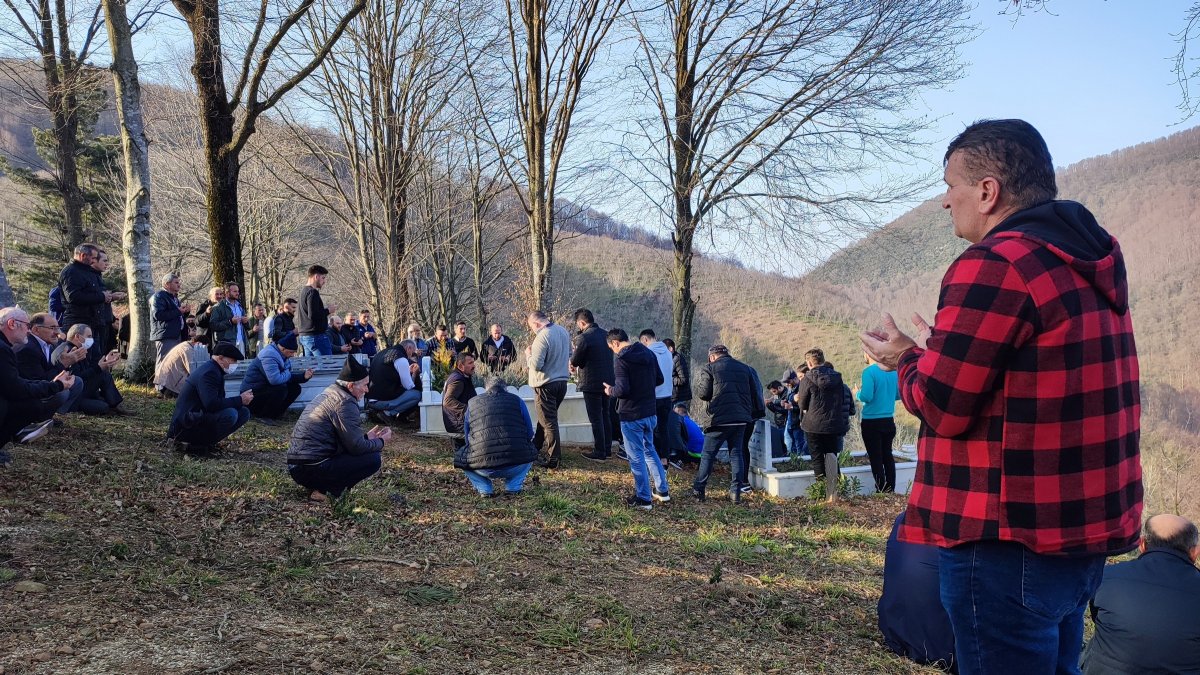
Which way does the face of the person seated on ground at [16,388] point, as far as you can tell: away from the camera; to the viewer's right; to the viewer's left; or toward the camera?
to the viewer's right

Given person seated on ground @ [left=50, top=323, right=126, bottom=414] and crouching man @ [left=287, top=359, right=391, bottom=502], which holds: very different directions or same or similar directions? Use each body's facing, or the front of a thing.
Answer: same or similar directions

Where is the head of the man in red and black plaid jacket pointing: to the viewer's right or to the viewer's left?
to the viewer's left

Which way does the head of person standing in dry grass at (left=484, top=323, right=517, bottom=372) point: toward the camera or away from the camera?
toward the camera

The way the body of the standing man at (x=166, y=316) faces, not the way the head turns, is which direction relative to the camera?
to the viewer's right

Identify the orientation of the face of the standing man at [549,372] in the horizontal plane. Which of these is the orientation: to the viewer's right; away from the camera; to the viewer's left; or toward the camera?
to the viewer's left

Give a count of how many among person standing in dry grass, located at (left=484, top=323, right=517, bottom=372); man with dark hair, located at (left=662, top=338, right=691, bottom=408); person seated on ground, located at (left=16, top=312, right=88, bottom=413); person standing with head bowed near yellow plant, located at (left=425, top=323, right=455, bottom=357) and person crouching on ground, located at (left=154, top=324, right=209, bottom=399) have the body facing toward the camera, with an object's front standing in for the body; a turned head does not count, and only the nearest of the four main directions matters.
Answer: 2

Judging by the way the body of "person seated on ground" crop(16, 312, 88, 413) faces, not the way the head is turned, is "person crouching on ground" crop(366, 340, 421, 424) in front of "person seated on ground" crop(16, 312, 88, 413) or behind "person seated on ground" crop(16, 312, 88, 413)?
in front

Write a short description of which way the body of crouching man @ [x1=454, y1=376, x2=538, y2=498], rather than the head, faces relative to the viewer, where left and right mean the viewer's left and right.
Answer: facing away from the viewer

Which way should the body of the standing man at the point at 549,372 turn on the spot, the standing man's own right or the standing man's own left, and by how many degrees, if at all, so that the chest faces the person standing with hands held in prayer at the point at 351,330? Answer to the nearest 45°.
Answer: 0° — they already face them

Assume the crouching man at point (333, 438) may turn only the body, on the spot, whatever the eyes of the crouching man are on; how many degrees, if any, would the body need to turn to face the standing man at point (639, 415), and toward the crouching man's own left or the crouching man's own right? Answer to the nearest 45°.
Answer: approximately 45° to the crouching man's own left

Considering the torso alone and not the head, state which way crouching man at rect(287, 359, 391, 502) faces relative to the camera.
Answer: to the viewer's right
